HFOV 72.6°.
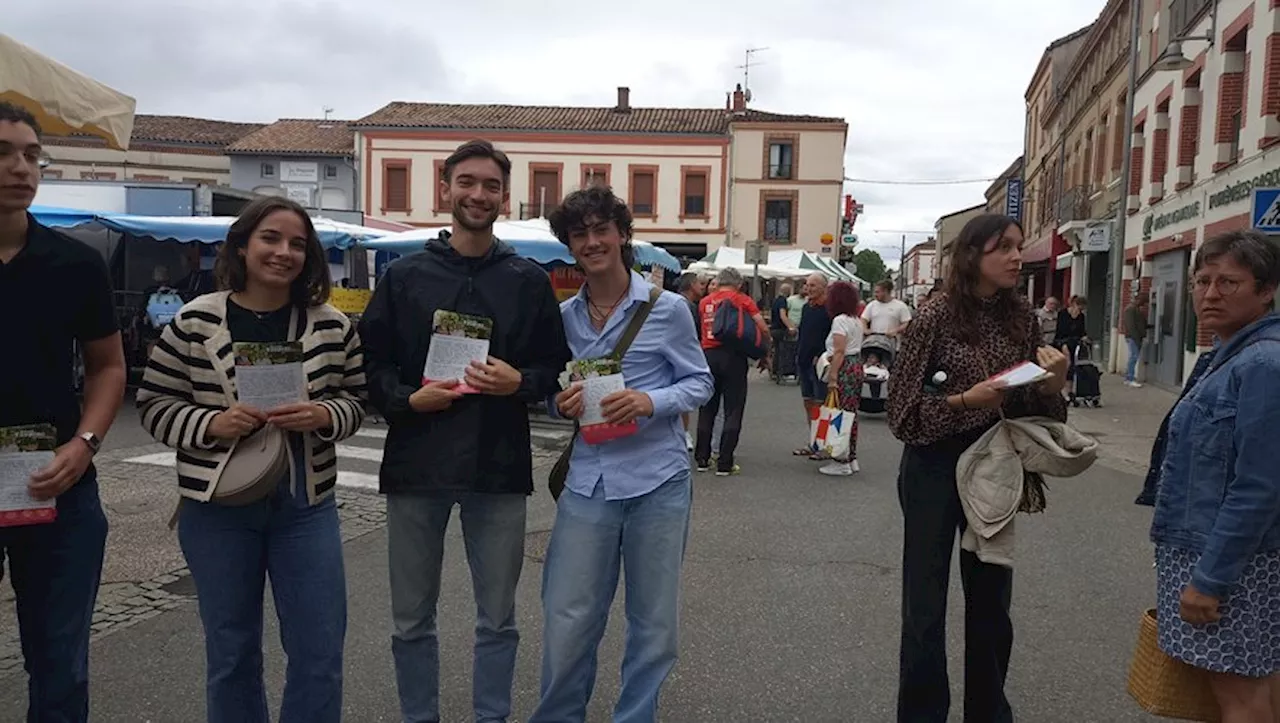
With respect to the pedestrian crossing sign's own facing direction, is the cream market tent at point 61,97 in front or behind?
in front

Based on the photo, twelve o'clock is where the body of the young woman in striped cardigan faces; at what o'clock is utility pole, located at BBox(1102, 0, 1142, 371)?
The utility pole is roughly at 8 o'clock from the young woman in striped cardigan.

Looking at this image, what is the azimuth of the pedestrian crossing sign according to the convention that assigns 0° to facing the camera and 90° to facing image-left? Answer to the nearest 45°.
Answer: approximately 0°

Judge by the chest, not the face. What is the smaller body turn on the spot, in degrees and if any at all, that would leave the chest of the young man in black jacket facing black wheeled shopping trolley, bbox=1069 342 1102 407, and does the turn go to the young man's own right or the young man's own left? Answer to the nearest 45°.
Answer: approximately 135° to the young man's own left

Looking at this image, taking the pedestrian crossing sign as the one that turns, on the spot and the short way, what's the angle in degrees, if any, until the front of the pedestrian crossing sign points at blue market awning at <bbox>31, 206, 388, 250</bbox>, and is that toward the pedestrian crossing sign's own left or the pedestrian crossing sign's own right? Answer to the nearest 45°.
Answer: approximately 90° to the pedestrian crossing sign's own right

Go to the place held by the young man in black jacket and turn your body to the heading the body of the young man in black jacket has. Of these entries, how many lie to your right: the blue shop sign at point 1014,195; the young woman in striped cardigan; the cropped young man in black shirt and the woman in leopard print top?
2

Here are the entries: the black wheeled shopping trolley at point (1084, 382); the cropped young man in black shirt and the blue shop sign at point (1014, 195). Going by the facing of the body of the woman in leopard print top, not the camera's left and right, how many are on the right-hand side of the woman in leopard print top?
1

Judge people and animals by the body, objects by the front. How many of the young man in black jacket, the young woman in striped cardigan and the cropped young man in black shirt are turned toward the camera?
3
